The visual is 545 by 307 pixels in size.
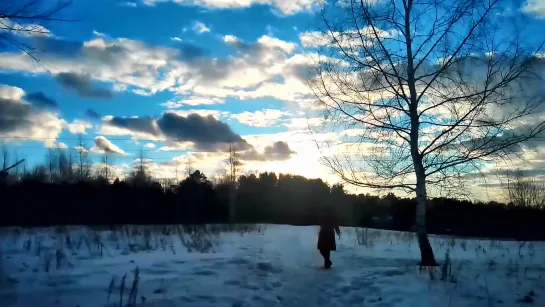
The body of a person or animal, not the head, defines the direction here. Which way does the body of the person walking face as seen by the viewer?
away from the camera
